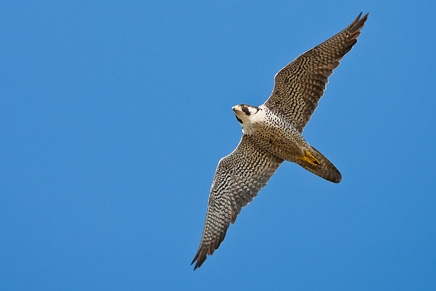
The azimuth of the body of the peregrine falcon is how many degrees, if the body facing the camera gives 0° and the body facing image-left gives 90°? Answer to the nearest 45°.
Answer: approximately 90°
